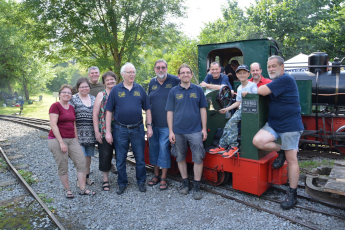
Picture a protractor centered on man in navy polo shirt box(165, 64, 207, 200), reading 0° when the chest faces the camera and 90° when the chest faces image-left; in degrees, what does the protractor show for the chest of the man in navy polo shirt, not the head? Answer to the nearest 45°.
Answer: approximately 0°

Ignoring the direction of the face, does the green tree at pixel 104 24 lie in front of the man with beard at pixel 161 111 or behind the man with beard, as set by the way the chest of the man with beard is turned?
behind

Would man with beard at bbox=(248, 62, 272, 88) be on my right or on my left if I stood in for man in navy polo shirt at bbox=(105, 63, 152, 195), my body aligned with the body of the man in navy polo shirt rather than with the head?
on my left

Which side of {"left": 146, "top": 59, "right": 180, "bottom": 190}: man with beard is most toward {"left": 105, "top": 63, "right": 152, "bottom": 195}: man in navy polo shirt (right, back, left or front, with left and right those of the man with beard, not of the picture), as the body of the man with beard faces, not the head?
right

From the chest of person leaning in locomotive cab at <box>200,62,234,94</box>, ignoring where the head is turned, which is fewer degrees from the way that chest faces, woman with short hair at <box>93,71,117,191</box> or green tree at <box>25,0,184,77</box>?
the woman with short hair

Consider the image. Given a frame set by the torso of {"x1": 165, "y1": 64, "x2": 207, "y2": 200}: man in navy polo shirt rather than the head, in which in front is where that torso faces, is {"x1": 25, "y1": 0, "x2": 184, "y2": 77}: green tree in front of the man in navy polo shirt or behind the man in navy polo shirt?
behind

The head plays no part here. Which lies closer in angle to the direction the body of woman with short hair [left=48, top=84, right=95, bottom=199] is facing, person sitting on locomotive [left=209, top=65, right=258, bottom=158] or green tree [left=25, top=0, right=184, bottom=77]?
the person sitting on locomotive

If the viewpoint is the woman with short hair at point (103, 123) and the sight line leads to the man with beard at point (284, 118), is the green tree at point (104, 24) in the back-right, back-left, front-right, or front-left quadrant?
back-left
